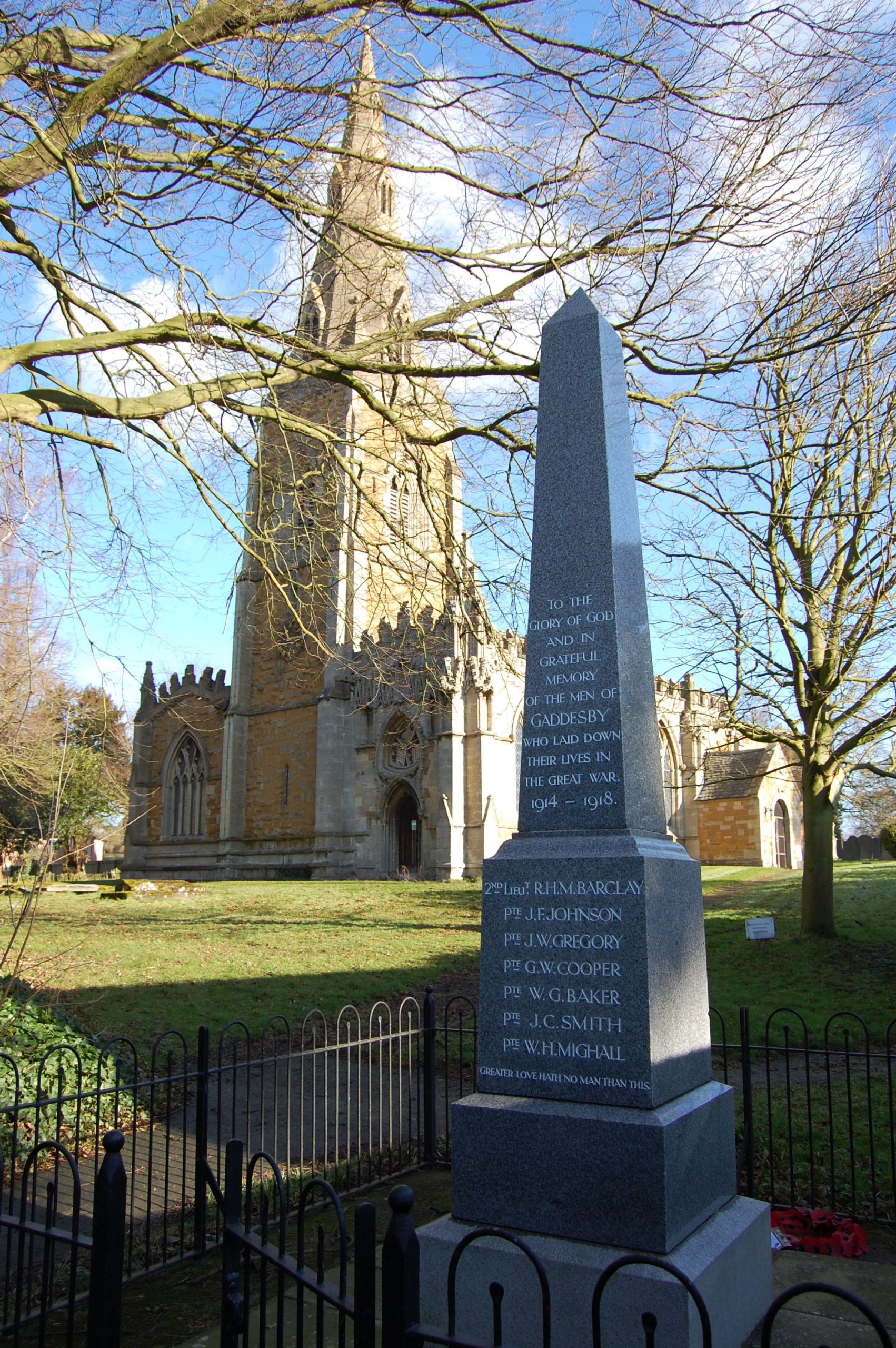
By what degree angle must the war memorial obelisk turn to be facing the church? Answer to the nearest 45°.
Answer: approximately 180°

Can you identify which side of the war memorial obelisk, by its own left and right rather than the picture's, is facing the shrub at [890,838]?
back

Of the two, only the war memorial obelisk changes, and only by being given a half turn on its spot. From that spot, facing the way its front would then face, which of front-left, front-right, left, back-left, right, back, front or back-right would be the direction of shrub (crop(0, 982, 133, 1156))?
front-left

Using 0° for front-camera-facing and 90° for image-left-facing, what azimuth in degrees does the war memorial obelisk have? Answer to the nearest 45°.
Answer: approximately 0°

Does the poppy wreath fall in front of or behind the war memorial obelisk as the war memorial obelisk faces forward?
behind
